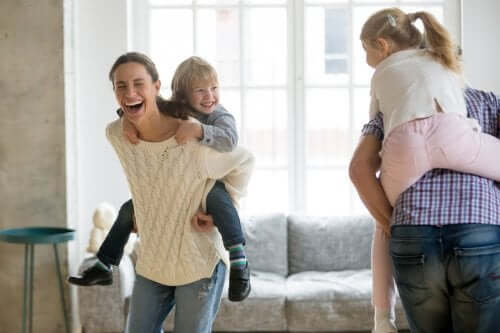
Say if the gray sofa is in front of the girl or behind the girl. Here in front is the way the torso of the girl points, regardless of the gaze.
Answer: in front

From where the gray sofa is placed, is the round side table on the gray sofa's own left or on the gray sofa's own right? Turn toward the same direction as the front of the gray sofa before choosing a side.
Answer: on the gray sofa's own right

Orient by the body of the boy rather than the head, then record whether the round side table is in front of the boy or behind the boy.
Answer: behind

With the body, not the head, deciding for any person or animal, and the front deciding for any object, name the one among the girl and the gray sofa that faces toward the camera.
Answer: the gray sofa

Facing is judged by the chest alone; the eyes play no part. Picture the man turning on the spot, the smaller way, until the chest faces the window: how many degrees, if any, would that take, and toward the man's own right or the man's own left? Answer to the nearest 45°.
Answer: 0° — they already face it

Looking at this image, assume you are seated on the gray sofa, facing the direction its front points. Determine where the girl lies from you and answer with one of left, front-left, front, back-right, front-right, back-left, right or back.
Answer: front

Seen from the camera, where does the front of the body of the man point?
away from the camera

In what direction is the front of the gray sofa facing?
toward the camera

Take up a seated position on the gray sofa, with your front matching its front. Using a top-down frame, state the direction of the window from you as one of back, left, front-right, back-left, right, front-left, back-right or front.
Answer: back

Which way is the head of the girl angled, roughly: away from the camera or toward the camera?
away from the camera

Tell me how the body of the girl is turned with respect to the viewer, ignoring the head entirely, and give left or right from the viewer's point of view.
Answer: facing away from the viewer and to the left of the viewer

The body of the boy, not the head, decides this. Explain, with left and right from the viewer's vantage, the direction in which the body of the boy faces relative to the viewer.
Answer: facing the viewer

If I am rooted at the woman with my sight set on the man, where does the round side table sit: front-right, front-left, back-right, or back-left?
back-left
